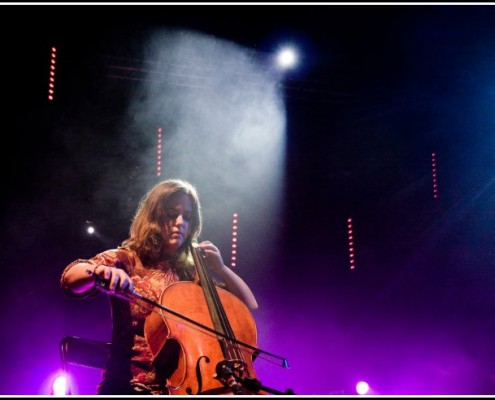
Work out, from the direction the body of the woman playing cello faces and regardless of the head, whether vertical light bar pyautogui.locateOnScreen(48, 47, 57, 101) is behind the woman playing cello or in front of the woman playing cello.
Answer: behind

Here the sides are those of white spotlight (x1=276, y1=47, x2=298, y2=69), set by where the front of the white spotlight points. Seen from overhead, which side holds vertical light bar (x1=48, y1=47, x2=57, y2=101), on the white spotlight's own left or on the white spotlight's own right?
on the white spotlight's own right

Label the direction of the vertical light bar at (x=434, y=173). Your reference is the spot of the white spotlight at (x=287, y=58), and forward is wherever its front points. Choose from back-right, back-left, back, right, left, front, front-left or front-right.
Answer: back-left

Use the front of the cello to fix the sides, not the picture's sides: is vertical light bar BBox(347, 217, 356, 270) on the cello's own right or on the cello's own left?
on the cello's own left

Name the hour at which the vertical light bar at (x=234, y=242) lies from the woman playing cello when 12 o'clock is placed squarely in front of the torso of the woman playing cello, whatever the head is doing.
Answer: The vertical light bar is roughly at 8 o'clock from the woman playing cello.

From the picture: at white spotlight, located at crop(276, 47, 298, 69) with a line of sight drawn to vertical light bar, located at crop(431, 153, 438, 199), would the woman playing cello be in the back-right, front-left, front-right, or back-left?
back-right

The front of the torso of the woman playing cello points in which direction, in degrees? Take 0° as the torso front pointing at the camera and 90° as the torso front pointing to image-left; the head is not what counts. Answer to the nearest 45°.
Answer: approximately 315°

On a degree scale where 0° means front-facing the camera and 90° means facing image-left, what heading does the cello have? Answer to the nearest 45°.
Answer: approximately 315°
